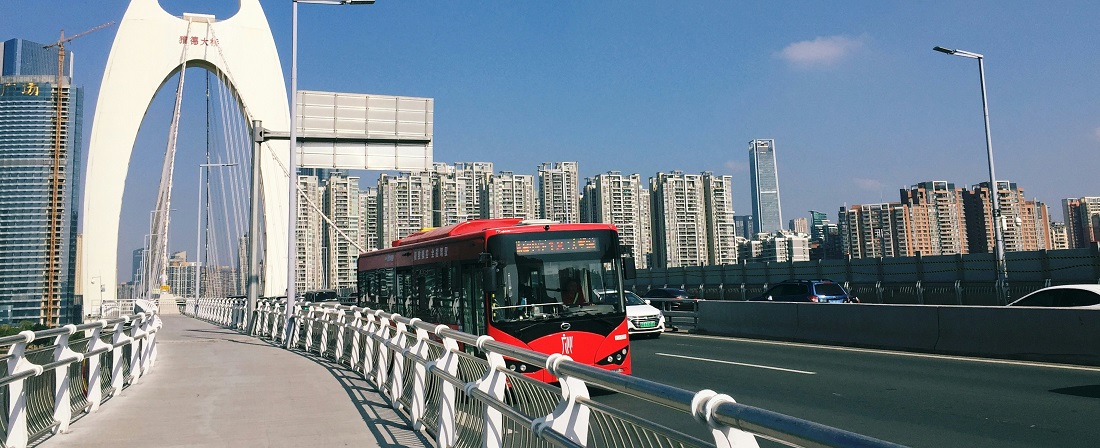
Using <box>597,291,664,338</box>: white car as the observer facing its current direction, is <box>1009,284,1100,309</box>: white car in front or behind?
in front

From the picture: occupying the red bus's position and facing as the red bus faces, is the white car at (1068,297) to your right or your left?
on your left

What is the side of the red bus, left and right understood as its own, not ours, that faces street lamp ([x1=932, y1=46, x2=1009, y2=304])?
left

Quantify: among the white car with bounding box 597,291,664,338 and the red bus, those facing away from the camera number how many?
0

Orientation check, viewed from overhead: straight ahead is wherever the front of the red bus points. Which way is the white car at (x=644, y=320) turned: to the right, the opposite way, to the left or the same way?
the same way

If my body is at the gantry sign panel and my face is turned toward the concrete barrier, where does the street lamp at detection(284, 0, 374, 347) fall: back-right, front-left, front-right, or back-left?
front-right

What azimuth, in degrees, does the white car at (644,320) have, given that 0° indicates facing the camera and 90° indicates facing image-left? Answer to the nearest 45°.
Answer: approximately 315°

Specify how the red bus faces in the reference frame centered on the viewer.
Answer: facing the viewer and to the right of the viewer
